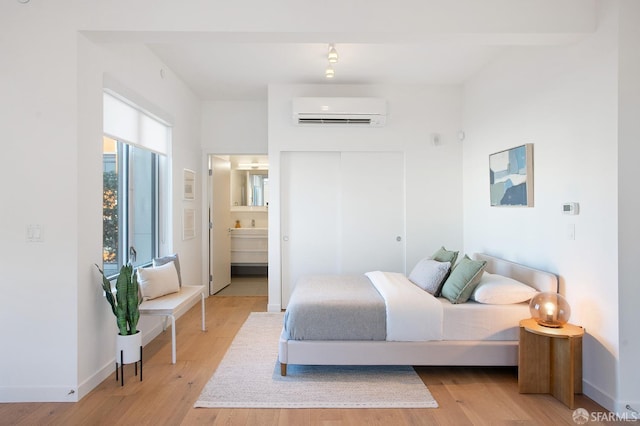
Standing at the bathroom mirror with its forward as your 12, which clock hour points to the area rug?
The area rug is roughly at 12 o'clock from the bathroom mirror.

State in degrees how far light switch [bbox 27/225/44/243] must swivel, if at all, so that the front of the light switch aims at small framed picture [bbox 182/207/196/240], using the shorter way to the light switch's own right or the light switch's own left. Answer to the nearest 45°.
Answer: approximately 135° to the light switch's own left

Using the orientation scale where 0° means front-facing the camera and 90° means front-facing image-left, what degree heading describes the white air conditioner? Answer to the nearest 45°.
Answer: approximately 0°

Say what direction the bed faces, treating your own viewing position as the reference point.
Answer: facing to the left of the viewer

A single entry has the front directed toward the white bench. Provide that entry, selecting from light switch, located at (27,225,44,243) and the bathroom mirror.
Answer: the bathroom mirror

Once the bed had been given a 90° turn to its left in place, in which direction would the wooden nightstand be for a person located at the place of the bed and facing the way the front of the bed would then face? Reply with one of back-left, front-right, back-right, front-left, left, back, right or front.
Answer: left

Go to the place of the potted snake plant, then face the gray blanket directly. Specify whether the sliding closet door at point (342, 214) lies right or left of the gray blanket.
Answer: left

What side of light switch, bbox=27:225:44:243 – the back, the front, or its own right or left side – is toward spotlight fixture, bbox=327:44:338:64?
left

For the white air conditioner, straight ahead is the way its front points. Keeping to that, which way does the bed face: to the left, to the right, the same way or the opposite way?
to the right
